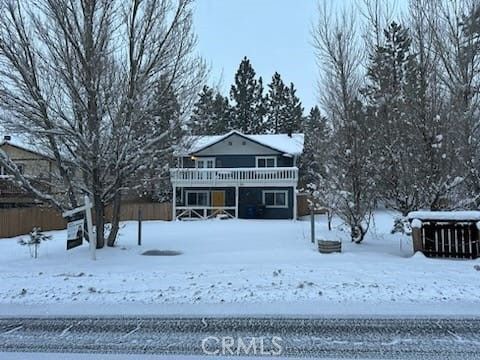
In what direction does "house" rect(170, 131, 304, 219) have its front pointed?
toward the camera

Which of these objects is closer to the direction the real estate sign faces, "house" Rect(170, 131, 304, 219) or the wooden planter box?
the wooden planter box

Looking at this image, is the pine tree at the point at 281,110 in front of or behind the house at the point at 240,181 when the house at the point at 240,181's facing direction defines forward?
behind

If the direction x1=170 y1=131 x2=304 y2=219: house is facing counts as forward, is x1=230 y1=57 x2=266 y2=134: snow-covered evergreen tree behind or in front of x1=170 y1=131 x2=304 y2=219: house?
behind

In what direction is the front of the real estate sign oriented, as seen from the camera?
facing the viewer and to the right of the viewer

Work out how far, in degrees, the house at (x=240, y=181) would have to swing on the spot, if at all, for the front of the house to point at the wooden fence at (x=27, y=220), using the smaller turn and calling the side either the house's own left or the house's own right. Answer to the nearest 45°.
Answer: approximately 45° to the house's own right

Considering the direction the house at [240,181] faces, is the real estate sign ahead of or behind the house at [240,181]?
ahead

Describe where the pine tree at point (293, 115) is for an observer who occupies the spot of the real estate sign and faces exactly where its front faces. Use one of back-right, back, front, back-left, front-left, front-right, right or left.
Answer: left

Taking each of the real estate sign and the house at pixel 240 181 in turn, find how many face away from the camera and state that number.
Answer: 0

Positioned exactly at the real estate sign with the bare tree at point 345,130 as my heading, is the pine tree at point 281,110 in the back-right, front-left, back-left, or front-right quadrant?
front-left

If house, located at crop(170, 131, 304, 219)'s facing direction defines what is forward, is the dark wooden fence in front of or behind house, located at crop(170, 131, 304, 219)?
in front
